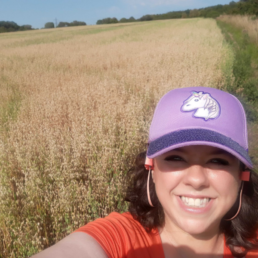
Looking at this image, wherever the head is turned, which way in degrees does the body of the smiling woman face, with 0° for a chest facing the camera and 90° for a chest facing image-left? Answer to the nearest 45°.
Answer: approximately 0°
